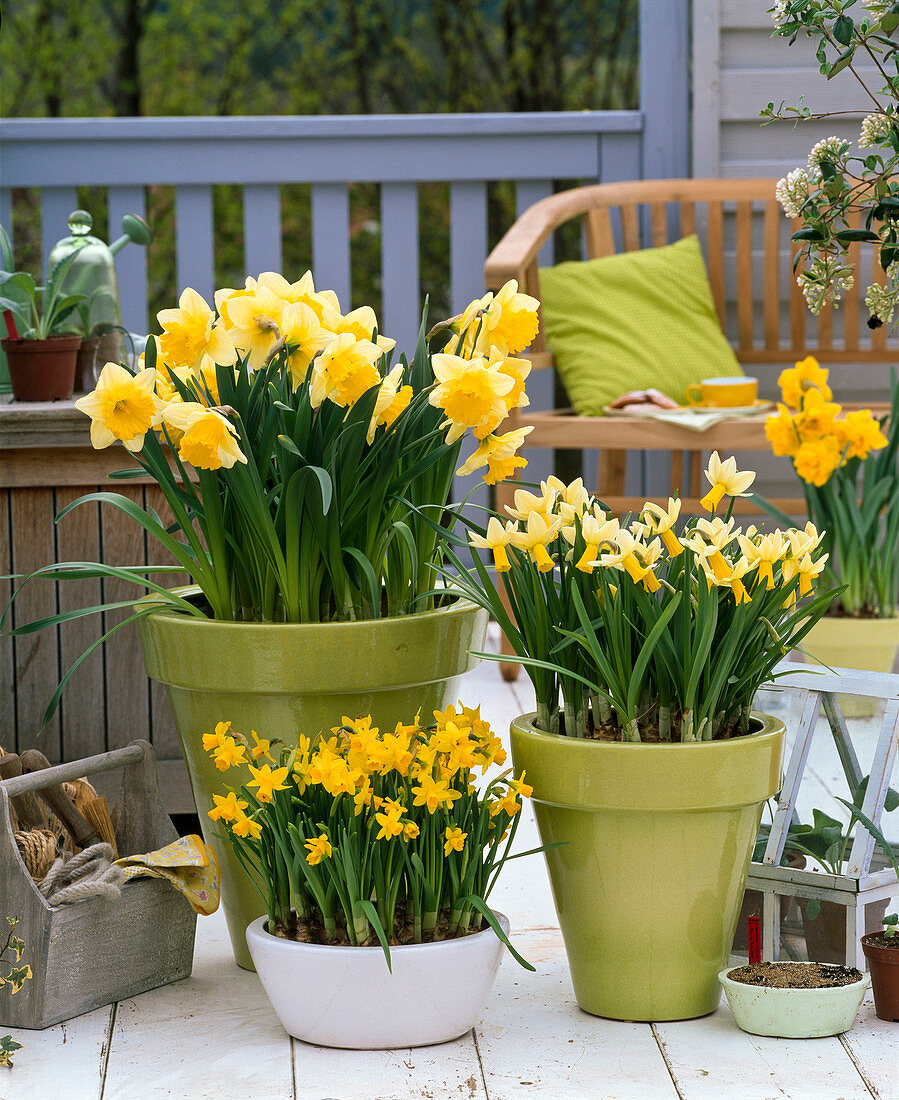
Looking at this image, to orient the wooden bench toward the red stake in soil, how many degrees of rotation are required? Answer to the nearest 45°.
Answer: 0° — it already faces it

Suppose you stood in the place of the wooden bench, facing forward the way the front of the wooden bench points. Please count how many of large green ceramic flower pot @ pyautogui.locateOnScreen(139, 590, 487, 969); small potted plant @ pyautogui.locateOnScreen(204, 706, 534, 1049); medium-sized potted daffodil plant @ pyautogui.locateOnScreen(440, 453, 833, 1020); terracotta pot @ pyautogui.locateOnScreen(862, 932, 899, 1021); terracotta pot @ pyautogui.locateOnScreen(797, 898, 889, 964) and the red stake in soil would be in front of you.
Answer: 6

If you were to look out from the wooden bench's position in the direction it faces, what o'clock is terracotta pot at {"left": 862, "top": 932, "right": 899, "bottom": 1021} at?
The terracotta pot is roughly at 12 o'clock from the wooden bench.

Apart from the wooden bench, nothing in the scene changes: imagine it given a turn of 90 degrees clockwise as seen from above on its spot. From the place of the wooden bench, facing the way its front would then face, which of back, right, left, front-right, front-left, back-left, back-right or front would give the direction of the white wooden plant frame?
left

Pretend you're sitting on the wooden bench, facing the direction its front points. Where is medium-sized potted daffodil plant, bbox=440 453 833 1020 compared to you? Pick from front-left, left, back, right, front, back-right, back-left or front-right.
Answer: front

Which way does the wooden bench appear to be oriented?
toward the camera

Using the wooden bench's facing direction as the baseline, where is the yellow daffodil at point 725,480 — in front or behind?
in front

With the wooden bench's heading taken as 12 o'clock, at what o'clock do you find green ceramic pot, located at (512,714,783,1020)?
The green ceramic pot is roughly at 12 o'clock from the wooden bench.

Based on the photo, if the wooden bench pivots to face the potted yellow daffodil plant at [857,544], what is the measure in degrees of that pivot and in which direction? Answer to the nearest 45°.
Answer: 0° — it already faces it

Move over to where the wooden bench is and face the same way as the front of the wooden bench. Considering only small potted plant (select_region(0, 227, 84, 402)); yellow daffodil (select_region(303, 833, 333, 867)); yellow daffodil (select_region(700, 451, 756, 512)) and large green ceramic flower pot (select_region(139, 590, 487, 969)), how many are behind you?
0

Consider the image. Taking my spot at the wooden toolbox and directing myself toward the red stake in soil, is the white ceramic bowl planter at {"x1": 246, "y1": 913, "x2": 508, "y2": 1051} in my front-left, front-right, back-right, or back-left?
front-right

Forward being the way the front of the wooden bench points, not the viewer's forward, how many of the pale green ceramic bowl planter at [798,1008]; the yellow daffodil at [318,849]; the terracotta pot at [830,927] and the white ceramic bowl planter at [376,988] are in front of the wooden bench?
4

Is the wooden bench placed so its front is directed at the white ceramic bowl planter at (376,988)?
yes

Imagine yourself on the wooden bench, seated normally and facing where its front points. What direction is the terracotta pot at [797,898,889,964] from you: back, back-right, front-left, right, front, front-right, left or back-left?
front

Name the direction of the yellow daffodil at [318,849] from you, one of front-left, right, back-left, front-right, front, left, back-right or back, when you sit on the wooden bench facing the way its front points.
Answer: front

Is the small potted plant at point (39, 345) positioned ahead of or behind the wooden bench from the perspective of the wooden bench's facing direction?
ahead
